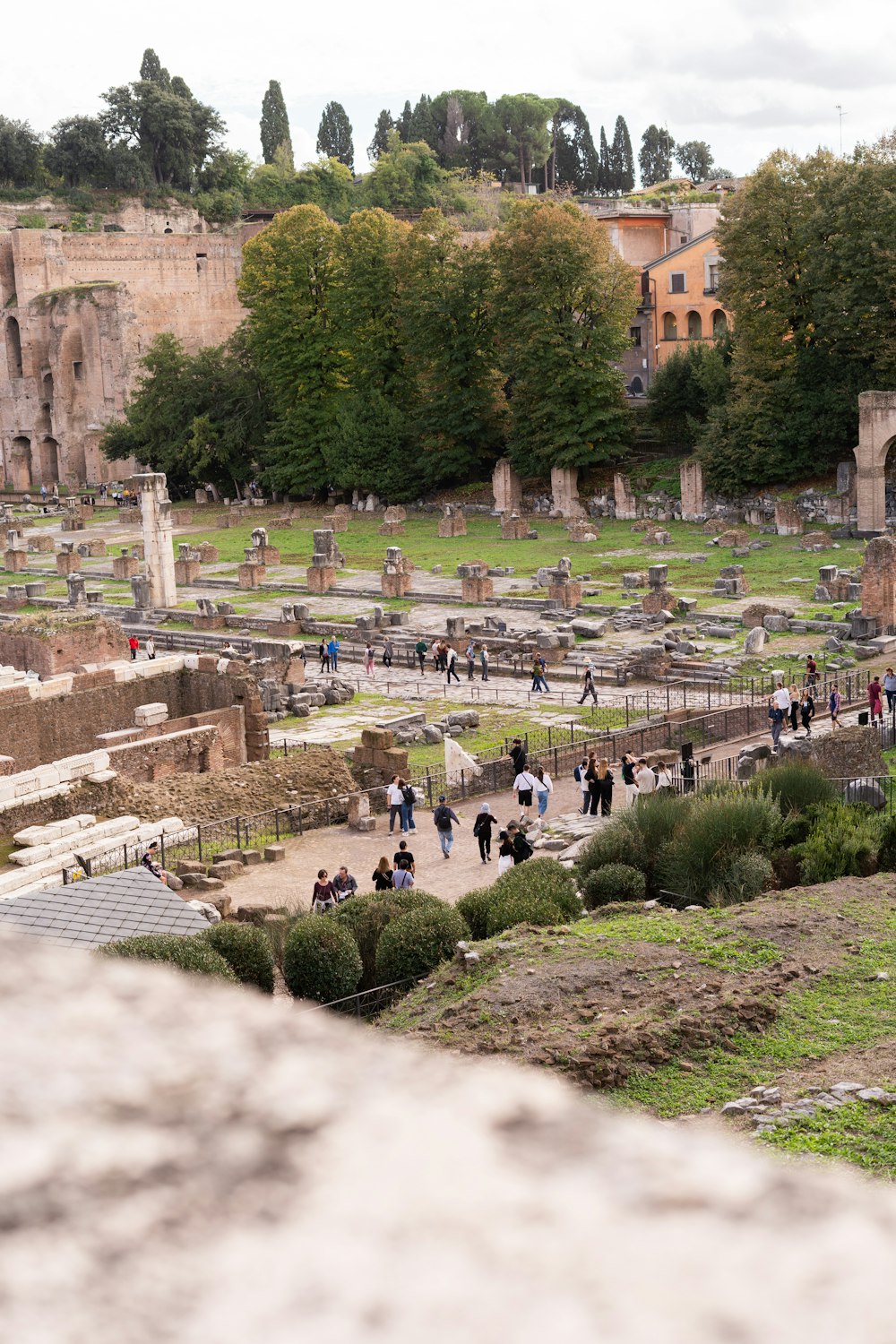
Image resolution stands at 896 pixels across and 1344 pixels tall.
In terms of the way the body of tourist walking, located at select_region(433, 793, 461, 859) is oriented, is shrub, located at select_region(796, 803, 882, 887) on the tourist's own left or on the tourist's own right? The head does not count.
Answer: on the tourist's own right

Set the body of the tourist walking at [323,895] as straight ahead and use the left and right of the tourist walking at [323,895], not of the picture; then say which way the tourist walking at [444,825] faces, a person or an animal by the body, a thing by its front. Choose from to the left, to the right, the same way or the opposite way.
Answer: the opposite way

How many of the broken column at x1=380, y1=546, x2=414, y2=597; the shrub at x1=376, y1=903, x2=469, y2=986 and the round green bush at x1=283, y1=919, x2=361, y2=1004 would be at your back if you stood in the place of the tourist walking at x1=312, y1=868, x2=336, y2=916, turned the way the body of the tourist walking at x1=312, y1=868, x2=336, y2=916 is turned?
1

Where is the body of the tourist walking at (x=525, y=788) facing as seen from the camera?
away from the camera

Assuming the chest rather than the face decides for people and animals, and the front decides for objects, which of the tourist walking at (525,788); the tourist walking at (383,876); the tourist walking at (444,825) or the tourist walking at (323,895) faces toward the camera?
the tourist walking at (323,895)

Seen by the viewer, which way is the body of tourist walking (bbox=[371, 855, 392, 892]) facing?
away from the camera

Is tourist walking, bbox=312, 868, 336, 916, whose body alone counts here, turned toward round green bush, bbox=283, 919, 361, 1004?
yes

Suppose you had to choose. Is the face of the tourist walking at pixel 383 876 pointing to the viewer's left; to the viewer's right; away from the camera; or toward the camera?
away from the camera

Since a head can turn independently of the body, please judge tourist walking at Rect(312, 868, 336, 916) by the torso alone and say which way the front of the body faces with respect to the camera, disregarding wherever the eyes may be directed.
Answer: toward the camera

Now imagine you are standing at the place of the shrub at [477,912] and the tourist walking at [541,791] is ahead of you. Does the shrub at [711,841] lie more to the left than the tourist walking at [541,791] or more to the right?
right

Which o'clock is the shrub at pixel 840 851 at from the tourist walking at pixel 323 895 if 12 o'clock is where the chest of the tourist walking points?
The shrub is roughly at 9 o'clock from the tourist walking.
